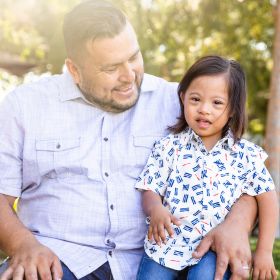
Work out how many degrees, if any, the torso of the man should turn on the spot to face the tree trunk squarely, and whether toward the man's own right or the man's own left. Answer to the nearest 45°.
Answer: approximately 135° to the man's own left

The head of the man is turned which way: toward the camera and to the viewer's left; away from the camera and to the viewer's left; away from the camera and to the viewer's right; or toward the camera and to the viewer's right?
toward the camera and to the viewer's right

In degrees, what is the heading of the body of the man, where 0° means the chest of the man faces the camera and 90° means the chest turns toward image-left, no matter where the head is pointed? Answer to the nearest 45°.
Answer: approximately 0°
